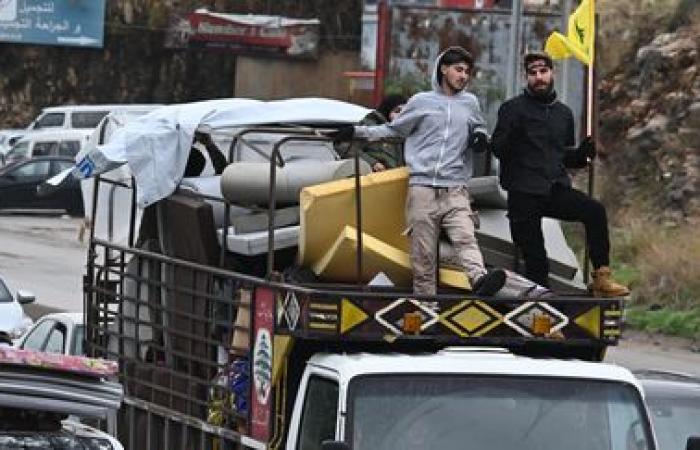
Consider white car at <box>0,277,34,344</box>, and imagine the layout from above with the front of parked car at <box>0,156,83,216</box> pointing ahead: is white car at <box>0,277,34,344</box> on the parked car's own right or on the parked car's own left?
on the parked car's own left

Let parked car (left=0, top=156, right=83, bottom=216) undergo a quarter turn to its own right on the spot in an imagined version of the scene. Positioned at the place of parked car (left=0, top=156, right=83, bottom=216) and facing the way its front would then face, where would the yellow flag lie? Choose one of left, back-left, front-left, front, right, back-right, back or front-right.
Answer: back

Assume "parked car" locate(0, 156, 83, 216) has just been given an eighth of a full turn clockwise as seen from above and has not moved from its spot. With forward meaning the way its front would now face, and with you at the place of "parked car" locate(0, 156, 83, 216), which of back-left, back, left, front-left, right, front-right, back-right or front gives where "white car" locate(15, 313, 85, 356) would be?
back-left

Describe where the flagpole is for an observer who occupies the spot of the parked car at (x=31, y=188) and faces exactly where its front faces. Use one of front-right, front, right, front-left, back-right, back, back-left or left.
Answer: left

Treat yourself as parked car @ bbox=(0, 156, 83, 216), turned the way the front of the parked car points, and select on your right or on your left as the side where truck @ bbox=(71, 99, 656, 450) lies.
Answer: on your left

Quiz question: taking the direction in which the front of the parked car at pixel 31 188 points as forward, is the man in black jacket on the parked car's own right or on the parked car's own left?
on the parked car's own left

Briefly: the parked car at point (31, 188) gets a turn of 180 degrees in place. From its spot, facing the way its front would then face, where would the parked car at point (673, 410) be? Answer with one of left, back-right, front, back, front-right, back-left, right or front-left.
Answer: right

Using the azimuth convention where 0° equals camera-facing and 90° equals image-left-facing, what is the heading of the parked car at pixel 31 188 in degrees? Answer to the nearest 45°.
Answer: approximately 90°

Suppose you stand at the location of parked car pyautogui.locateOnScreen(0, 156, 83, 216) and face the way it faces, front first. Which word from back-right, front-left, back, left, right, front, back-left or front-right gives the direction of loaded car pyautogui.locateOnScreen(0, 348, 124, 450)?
left

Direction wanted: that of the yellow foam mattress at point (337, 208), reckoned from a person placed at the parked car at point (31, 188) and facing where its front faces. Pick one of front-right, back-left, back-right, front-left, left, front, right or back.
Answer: left
